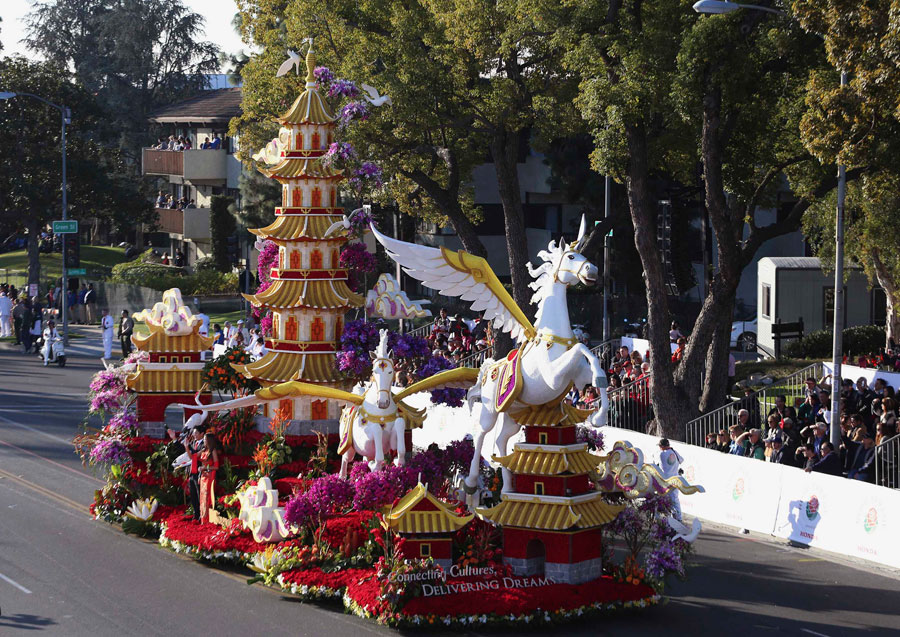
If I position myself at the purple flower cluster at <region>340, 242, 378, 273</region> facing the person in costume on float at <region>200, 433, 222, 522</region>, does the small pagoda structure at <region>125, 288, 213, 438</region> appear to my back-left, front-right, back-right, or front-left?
front-right

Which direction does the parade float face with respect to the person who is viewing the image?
facing the viewer and to the right of the viewer

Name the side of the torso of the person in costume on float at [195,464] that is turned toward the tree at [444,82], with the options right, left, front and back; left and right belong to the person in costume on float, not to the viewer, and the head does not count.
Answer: back

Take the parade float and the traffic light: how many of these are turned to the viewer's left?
0

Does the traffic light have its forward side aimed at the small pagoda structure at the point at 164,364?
yes

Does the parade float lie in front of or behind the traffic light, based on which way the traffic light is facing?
in front

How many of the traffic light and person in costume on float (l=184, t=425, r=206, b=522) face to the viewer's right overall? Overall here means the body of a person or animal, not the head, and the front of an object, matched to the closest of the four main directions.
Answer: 0

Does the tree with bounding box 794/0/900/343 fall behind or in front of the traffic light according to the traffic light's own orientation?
in front

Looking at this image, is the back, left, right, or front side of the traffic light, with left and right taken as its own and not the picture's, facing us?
front

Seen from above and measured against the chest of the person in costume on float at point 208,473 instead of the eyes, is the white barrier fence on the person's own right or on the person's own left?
on the person's own left

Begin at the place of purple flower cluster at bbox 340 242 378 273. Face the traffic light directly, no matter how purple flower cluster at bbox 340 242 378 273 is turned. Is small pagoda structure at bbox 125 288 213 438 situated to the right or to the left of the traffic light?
left

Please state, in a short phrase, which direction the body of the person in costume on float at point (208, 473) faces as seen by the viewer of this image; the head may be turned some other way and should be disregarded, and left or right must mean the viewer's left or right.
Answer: facing the viewer and to the left of the viewer

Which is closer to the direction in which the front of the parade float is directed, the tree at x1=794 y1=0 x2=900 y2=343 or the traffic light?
the tree

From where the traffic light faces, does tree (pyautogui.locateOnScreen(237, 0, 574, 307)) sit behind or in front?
in front
